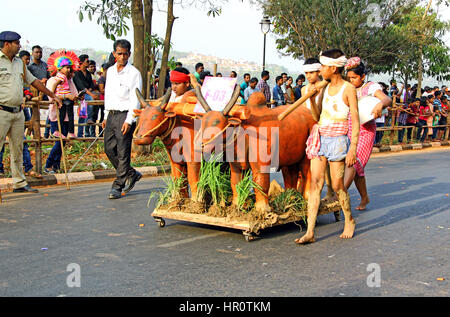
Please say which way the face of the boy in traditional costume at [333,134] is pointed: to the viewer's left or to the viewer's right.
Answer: to the viewer's left

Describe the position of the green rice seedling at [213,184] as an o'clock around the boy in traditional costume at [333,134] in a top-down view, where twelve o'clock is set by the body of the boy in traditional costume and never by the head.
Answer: The green rice seedling is roughly at 2 o'clock from the boy in traditional costume.

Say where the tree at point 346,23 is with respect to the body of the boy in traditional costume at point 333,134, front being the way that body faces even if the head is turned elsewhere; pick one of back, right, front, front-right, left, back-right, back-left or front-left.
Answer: back-right

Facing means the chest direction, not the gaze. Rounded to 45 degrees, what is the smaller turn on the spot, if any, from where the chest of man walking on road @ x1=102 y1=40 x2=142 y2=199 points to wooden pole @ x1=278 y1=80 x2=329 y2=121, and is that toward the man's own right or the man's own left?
approximately 90° to the man's own left

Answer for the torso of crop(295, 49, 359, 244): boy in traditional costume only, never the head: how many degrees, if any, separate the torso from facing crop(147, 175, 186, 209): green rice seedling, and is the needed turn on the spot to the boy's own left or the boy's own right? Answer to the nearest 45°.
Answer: approximately 45° to the boy's own right

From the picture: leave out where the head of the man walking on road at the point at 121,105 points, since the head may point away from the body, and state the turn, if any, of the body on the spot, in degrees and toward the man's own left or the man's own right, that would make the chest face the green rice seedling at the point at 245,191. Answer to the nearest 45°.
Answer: approximately 90° to the man's own left

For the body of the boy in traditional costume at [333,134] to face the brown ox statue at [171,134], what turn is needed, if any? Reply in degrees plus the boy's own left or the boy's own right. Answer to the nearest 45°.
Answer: approximately 45° to the boy's own right

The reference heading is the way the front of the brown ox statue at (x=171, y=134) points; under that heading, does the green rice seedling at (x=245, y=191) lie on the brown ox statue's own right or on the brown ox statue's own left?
on the brown ox statue's own left

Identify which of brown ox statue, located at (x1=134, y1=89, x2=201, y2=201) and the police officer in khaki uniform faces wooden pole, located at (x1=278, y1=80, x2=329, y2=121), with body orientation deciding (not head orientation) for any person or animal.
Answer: the police officer in khaki uniform

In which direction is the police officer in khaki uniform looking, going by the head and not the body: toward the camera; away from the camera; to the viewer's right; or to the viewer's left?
to the viewer's right

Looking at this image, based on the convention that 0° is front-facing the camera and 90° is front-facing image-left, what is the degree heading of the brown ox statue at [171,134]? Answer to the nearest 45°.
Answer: approximately 45°

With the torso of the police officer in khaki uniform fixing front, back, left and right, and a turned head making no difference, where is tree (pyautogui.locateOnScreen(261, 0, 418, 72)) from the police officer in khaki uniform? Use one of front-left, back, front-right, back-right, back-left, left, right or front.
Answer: left

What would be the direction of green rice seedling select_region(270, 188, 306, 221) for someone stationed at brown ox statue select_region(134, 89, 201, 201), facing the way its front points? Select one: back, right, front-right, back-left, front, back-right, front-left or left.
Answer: back-left
